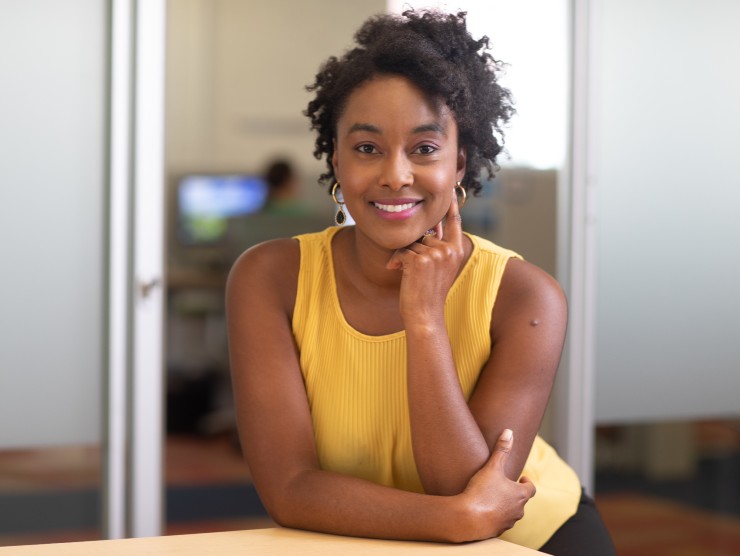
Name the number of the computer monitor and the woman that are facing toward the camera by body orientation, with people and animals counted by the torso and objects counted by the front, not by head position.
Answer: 2

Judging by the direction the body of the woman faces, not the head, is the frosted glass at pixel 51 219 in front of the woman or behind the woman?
behind

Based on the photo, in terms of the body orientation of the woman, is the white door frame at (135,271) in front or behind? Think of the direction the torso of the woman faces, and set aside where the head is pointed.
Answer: behind

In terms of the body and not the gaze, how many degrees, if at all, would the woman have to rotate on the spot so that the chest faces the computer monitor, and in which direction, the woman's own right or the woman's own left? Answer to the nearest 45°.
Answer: approximately 180°

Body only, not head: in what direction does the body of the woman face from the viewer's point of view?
toward the camera

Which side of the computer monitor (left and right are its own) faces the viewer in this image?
front
